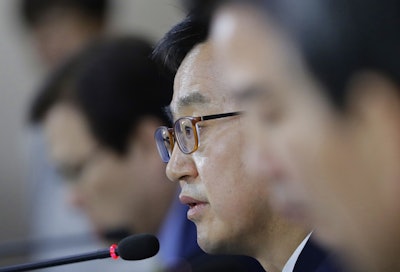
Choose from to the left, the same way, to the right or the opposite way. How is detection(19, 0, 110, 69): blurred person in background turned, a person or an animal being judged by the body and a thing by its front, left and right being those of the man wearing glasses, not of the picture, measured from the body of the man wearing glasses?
the same way

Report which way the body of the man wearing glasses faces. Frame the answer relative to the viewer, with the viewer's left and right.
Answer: facing the viewer and to the left of the viewer

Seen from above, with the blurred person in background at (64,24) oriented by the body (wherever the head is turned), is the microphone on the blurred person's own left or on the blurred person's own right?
on the blurred person's own left

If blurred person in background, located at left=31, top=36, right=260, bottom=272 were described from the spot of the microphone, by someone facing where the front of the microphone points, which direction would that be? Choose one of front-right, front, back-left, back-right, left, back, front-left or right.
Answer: left

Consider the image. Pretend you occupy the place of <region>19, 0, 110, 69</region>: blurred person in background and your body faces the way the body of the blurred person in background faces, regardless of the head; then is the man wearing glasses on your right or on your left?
on your left

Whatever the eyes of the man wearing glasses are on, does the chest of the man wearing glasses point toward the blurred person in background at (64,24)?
no

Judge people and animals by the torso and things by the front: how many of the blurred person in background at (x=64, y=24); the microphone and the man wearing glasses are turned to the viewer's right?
1

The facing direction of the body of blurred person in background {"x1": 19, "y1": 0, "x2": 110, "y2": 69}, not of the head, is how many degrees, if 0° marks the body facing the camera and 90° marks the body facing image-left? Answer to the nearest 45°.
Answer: approximately 45°

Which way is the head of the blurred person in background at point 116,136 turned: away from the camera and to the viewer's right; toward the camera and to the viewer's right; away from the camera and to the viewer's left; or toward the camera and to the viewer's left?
toward the camera and to the viewer's left

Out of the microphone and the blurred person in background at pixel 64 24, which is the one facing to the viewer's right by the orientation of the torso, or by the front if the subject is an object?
the microphone

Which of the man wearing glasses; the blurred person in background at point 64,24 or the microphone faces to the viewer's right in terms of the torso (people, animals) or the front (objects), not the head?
the microphone

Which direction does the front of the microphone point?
to the viewer's right

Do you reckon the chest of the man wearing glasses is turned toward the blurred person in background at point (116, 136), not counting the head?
no
